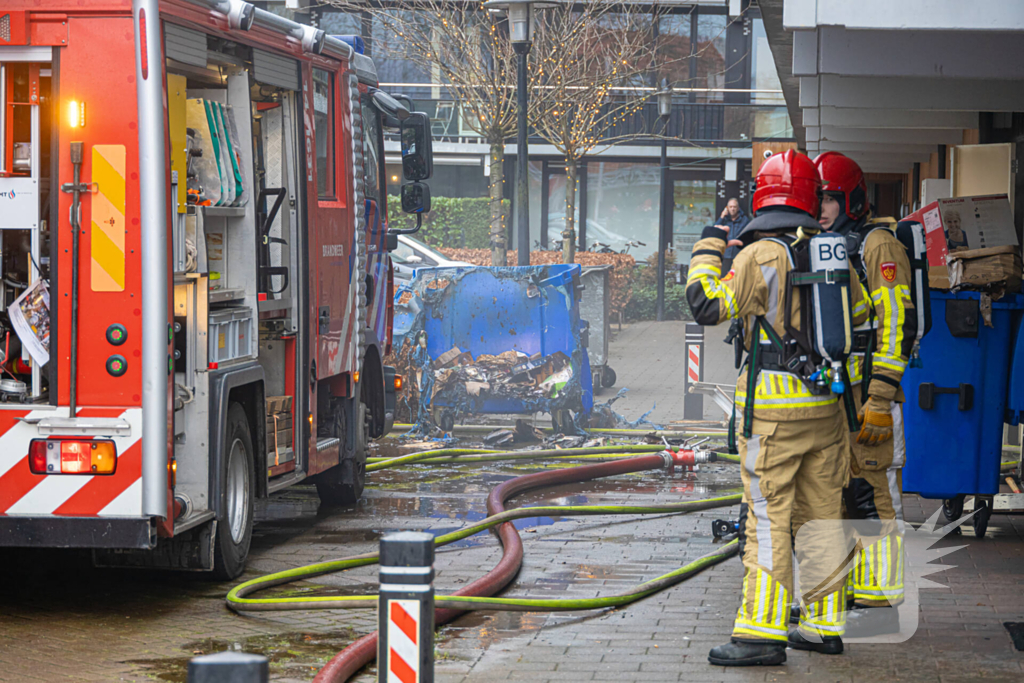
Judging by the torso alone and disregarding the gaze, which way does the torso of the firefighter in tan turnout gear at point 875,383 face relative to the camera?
to the viewer's left

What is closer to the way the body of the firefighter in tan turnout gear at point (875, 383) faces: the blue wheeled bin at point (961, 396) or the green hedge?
the green hedge

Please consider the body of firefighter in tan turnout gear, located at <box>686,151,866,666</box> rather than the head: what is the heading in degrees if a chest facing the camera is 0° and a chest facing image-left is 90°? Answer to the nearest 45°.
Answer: approximately 135°

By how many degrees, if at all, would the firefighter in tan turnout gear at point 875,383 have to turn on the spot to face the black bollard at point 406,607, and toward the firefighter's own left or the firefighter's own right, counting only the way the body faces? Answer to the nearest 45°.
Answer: approximately 45° to the firefighter's own left

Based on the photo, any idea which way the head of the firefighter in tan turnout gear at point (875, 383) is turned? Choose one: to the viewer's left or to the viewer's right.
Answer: to the viewer's left

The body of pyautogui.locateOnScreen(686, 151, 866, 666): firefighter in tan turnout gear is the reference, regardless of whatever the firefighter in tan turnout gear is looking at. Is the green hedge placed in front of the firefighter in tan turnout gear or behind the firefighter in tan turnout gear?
in front

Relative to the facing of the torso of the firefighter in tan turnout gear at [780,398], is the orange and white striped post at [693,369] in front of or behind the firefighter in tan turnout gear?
in front

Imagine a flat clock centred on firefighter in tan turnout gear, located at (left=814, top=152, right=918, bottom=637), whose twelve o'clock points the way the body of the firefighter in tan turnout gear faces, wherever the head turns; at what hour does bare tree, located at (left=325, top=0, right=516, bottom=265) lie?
The bare tree is roughly at 2 o'clock from the firefighter in tan turnout gear.

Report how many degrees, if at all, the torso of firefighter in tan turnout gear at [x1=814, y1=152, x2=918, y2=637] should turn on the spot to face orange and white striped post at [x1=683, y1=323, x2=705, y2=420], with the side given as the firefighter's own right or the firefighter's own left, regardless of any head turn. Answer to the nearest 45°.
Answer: approximately 90° to the firefighter's own right

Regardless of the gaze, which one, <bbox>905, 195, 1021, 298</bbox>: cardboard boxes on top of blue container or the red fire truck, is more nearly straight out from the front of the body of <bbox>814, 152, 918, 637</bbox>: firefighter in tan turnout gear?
the red fire truck

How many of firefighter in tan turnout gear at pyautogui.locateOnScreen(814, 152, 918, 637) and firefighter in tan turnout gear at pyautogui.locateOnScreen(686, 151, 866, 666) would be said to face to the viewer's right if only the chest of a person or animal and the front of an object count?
0
